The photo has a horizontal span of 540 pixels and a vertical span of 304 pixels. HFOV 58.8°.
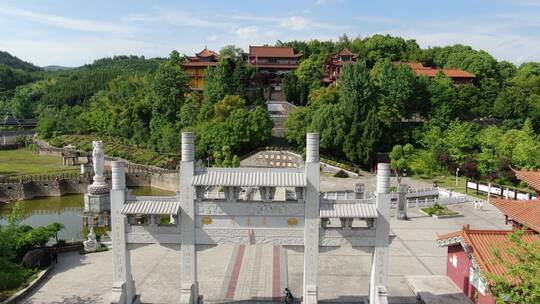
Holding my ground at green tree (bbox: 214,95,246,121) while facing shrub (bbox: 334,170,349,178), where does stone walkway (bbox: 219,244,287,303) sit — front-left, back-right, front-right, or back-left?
front-right

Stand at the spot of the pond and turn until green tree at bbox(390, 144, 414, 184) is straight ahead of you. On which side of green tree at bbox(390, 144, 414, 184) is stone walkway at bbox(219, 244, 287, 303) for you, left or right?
right

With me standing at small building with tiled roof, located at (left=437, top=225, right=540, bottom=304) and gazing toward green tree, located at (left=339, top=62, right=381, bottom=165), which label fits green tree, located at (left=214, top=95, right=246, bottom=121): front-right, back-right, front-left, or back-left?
front-left

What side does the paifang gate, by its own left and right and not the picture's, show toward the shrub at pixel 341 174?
back

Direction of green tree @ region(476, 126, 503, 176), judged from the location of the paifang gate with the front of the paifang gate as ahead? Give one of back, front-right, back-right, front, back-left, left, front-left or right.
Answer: back-left

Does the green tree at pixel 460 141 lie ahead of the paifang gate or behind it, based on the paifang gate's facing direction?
behind

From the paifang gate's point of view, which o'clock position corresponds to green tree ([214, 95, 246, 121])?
The green tree is roughly at 6 o'clock from the paifang gate.

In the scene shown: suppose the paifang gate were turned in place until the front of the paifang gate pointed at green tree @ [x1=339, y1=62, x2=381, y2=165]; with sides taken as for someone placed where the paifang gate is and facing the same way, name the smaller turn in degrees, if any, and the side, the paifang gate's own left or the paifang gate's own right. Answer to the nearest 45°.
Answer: approximately 180°

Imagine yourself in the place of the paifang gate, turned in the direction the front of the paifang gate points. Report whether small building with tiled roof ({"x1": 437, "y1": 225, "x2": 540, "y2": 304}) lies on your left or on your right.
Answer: on your left

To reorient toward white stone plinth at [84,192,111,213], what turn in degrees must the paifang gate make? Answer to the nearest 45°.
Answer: approximately 135° to its right

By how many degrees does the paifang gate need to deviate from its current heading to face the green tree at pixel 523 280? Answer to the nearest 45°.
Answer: approximately 45° to its left

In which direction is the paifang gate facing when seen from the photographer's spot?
facing the viewer

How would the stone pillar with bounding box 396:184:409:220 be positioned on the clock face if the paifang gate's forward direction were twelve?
The stone pillar is roughly at 7 o'clock from the paifang gate.

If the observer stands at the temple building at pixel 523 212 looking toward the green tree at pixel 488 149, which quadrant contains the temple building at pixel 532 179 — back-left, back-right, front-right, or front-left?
front-right

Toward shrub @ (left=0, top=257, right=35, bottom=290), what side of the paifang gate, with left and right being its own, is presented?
right

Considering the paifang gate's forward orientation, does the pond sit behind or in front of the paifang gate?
behind

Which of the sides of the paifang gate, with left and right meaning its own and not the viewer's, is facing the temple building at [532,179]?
left

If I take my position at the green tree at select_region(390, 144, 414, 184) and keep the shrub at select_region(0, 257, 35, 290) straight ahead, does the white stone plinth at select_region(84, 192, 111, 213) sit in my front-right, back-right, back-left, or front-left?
front-right

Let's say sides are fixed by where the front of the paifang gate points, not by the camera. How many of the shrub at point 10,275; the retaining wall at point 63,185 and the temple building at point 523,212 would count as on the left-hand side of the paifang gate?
1
